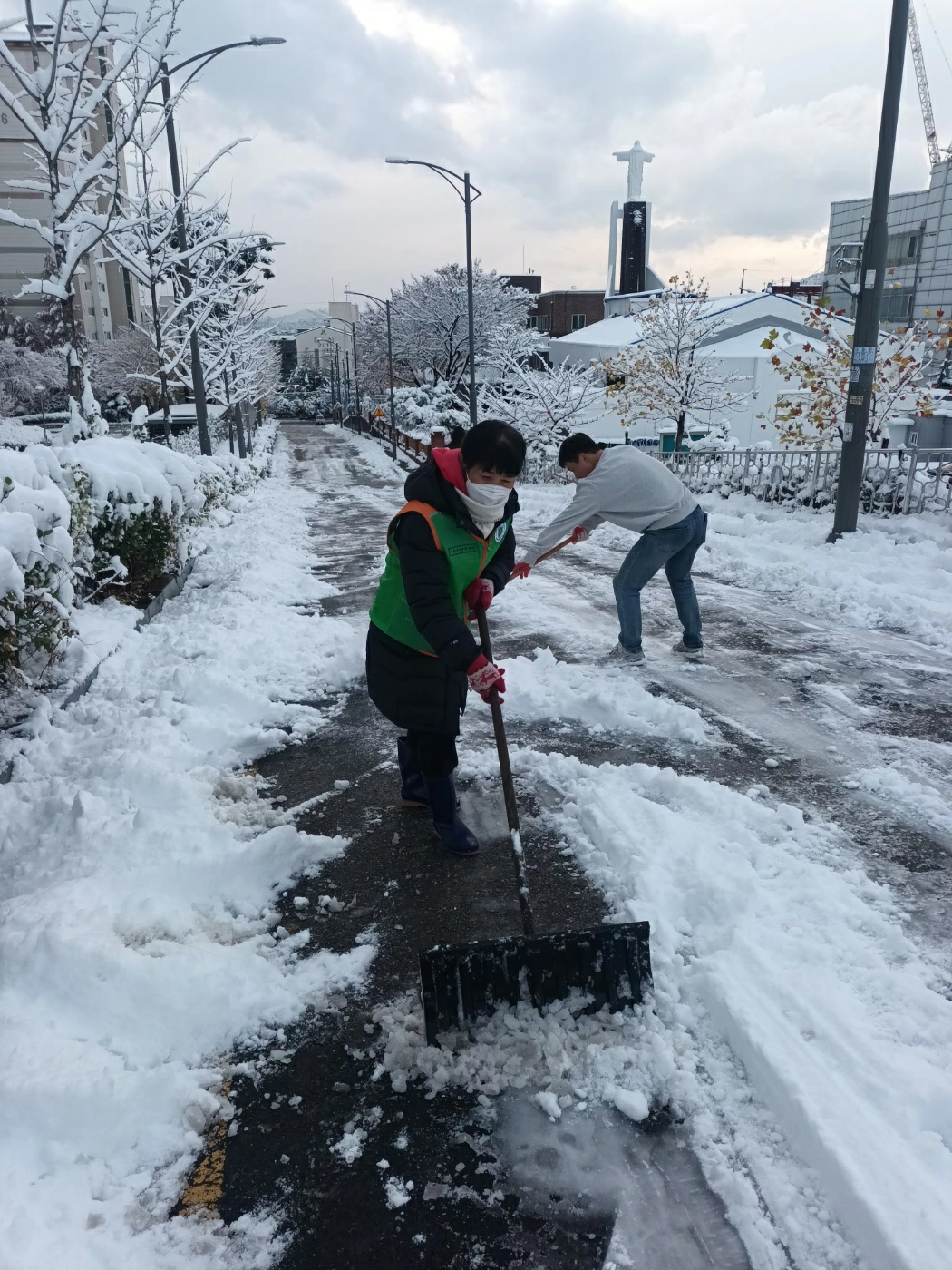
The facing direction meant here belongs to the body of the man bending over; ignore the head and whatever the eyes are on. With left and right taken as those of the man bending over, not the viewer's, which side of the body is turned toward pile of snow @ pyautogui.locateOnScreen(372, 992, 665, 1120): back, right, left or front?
left

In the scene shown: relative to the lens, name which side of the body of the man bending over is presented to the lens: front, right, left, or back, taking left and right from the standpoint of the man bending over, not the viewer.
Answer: left

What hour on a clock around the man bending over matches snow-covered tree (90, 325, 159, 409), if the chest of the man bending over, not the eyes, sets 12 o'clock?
The snow-covered tree is roughly at 2 o'clock from the man bending over.

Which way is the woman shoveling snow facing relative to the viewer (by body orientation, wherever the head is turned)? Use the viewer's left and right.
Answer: facing the viewer and to the right of the viewer

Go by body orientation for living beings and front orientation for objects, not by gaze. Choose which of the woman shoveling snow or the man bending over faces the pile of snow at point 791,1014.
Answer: the woman shoveling snow

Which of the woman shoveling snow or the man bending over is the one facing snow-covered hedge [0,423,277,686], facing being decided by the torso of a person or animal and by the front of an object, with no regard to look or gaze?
the man bending over

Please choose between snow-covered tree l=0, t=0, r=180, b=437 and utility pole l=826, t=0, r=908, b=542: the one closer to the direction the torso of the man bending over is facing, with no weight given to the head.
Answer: the snow-covered tree

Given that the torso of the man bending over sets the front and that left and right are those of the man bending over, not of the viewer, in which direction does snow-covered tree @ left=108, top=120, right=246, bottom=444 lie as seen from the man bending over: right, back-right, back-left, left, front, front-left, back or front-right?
front-right

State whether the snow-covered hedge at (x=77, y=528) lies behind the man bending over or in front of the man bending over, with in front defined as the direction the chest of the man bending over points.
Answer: in front

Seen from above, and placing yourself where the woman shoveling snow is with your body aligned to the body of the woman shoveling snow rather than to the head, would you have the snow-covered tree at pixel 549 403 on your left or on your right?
on your left

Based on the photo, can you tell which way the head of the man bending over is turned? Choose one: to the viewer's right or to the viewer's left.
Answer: to the viewer's left

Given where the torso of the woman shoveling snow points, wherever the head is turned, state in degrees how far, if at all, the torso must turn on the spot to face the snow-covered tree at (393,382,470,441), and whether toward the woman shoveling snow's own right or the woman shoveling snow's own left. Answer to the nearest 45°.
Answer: approximately 135° to the woman shoveling snow's own left

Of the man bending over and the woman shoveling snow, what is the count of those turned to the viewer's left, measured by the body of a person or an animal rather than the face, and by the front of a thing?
1

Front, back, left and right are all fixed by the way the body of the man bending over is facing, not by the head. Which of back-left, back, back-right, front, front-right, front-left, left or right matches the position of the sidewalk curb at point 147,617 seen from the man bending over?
front
